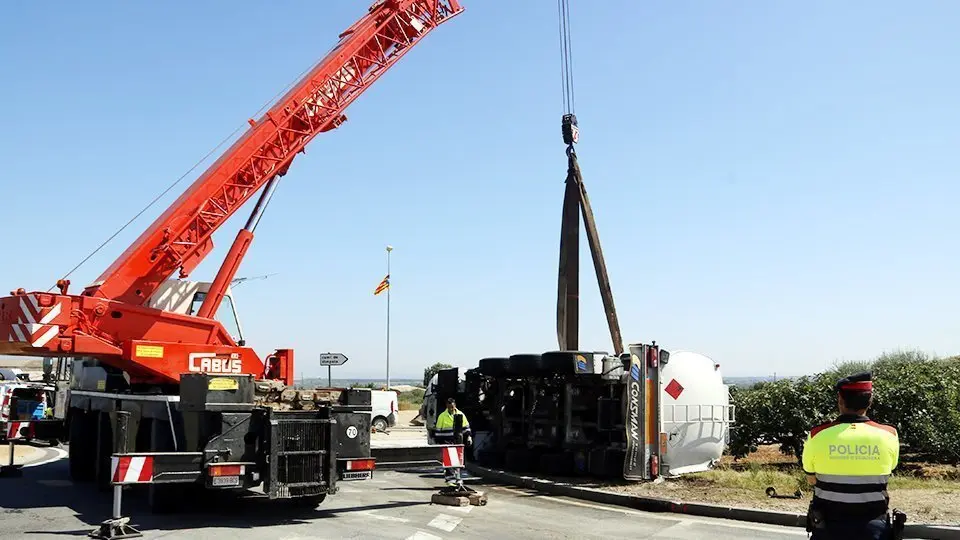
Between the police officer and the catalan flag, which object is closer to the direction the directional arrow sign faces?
the police officer

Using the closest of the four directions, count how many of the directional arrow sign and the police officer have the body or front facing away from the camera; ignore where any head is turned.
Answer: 1

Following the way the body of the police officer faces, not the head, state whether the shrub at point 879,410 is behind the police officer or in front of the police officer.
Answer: in front

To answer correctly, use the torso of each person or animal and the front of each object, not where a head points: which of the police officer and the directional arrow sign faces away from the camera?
the police officer

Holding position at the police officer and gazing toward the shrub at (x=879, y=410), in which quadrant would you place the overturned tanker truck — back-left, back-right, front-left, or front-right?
front-left

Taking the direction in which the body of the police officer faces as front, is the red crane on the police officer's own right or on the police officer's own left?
on the police officer's own left

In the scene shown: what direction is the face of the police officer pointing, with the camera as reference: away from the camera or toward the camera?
away from the camera

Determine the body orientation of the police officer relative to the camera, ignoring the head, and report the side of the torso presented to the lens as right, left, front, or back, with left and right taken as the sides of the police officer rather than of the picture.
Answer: back

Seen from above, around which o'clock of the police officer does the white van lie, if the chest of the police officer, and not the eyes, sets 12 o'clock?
The white van is roughly at 11 o'clock from the police officer.

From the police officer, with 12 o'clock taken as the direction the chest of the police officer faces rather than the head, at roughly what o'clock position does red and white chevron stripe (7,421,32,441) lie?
The red and white chevron stripe is roughly at 10 o'clock from the police officer.

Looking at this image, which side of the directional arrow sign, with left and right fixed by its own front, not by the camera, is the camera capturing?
front

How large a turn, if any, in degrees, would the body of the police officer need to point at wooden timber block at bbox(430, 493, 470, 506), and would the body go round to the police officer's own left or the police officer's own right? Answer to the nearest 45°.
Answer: approximately 45° to the police officer's own left

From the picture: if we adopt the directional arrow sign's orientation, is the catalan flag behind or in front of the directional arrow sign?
behind
